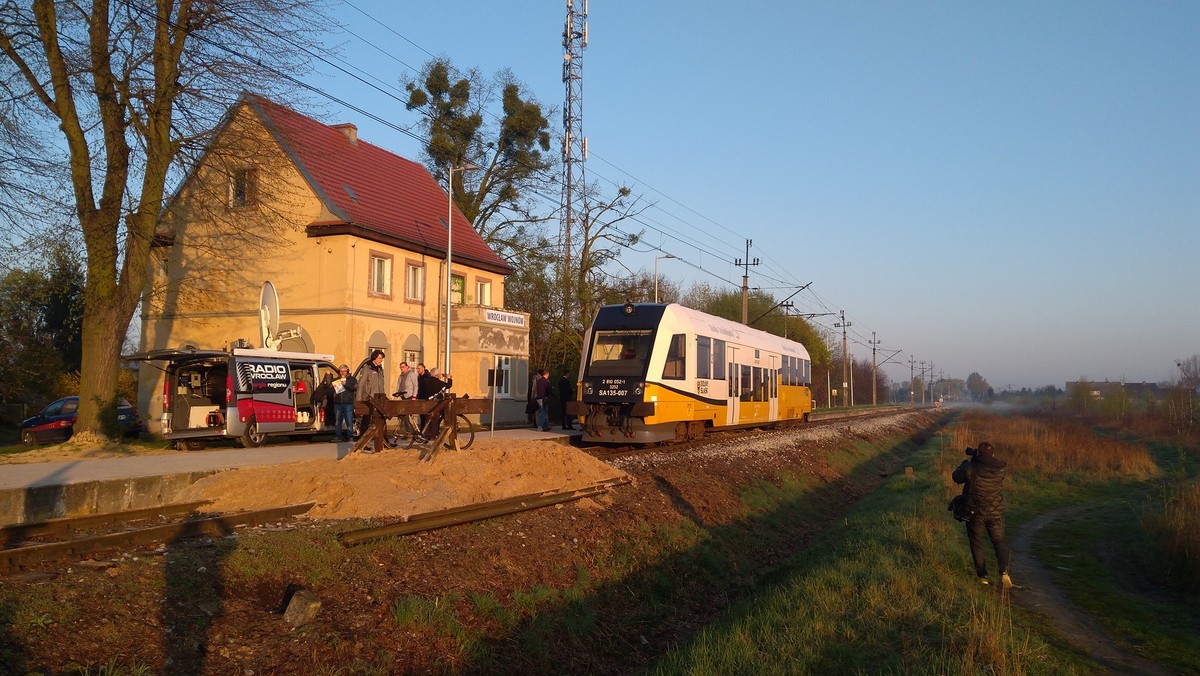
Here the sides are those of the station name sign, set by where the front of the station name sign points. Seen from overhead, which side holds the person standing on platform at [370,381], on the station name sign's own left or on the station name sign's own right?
on the station name sign's own right

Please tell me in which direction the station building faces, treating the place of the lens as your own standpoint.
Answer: facing the viewer and to the right of the viewer

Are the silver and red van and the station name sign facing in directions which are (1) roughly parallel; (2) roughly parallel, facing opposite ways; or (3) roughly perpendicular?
roughly perpendicular

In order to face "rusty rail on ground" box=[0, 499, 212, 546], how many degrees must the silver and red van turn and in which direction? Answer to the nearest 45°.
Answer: approximately 135° to its right

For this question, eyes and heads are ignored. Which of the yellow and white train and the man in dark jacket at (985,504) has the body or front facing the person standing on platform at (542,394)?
the man in dark jacket

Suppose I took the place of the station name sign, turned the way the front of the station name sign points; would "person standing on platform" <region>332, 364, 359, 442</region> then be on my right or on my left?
on my right

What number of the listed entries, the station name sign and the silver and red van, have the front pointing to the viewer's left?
0

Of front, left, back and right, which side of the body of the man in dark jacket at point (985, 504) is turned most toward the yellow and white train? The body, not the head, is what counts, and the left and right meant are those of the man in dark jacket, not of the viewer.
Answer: front

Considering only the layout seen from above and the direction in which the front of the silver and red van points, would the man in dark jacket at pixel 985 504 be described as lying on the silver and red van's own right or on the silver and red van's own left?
on the silver and red van's own right

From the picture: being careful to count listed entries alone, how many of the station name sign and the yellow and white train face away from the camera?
0

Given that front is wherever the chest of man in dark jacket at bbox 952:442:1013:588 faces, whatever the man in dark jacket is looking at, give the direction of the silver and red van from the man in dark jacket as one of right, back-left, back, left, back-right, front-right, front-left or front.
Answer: front-left

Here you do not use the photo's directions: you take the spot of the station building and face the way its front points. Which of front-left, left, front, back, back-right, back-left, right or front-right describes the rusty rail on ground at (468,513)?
front-right

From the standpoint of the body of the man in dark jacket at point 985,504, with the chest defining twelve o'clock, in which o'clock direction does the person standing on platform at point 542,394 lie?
The person standing on platform is roughly at 12 o'clock from the man in dark jacket.
